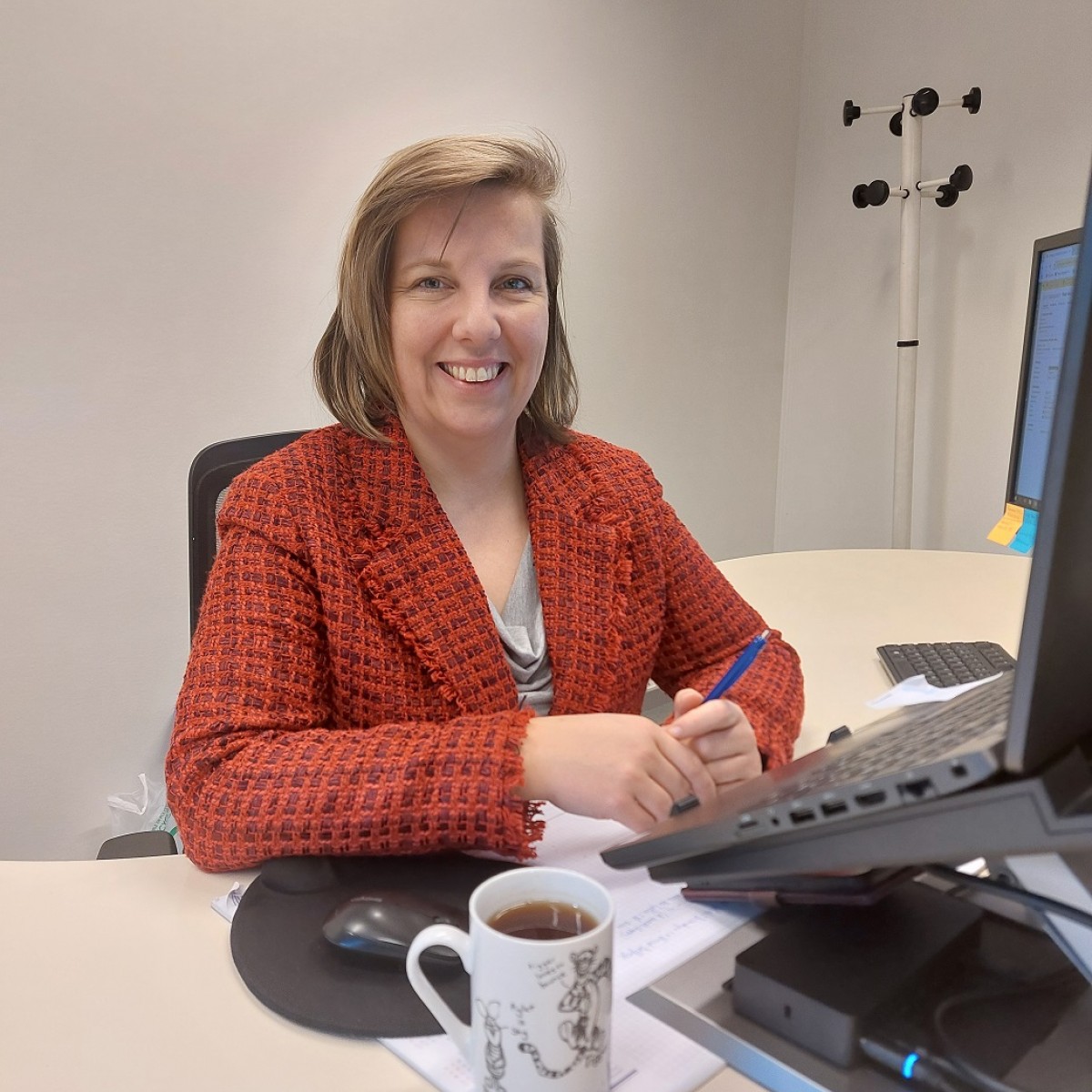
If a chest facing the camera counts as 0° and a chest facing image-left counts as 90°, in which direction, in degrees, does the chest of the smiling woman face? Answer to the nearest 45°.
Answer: approximately 315°

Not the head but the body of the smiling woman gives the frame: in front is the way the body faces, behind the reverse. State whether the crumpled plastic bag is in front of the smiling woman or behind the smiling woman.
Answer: behind
